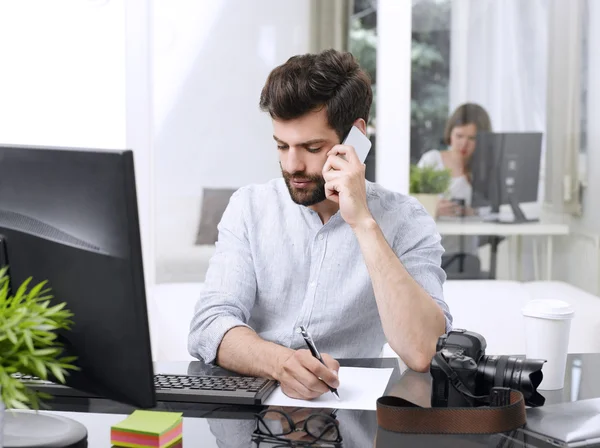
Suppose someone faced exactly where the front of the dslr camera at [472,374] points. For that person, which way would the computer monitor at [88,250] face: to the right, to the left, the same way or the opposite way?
to the left

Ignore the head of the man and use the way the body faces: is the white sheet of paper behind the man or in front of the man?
in front

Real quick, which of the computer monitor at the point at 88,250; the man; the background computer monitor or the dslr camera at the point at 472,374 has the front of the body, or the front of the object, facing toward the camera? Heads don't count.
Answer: the man

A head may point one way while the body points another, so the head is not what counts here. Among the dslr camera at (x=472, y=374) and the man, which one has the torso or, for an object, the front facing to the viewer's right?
the dslr camera

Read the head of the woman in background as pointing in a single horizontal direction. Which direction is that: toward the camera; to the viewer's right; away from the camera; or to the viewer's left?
toward the camera

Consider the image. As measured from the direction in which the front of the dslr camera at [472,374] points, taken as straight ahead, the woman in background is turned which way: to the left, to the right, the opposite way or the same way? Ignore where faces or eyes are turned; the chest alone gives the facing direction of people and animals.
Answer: to the right

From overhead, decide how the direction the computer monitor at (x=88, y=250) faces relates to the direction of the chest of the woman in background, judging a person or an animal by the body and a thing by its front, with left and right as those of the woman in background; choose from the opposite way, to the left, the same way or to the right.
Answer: the opposite way

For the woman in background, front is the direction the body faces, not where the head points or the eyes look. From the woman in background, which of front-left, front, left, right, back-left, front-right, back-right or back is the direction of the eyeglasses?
front

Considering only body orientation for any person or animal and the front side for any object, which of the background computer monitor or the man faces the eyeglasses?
the man

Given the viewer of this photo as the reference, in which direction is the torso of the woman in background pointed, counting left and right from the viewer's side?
facing the viewer

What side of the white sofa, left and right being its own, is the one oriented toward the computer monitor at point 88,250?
front

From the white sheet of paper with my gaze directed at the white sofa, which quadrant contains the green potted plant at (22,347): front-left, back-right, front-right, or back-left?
back-left

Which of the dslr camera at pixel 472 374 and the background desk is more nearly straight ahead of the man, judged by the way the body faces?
the dslr camera

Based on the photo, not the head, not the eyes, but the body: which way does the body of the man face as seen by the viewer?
toward the camera

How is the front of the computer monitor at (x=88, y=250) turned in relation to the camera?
facing away from the viewer and to the right of the viewer
